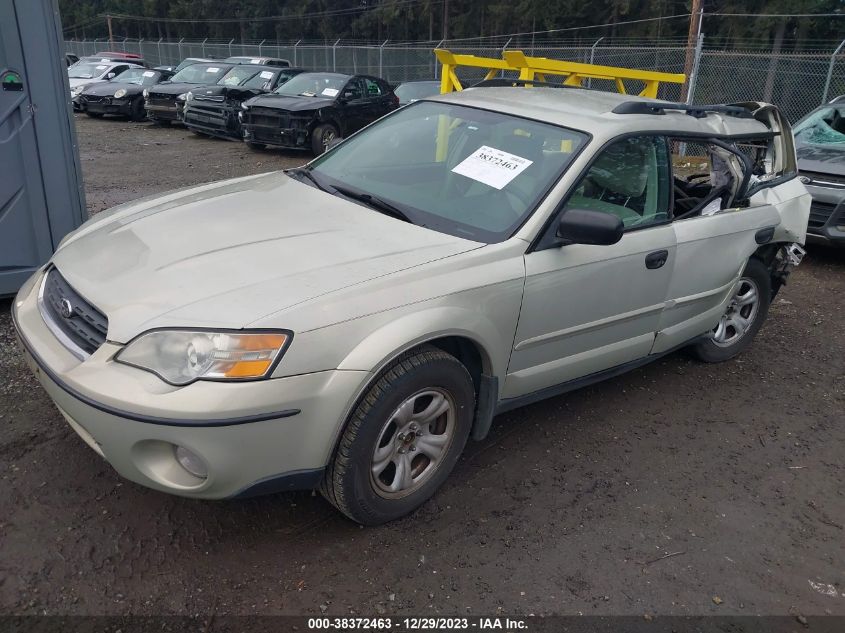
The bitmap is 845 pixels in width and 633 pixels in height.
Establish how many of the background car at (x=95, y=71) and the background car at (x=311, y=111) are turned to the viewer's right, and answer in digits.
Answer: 0

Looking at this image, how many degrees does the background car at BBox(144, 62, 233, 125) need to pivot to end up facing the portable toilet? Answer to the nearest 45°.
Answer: approximately 45° to its left

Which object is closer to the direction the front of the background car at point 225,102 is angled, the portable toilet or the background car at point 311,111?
the portable toilet

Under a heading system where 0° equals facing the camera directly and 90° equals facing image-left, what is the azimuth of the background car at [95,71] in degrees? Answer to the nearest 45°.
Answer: approximately 45°

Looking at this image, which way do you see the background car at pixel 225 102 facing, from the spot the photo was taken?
facing the viewer and to the left of the viewer

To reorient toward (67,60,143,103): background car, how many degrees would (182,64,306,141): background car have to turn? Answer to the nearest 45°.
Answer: approximately 90° to its right

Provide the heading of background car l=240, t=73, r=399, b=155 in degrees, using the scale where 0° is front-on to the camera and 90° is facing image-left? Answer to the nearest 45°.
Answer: approximately 45°
